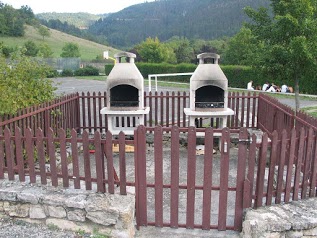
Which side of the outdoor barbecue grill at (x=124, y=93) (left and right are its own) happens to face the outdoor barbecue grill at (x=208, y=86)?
left

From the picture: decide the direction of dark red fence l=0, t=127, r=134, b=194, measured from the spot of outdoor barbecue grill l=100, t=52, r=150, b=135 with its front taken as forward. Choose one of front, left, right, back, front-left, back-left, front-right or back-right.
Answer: front

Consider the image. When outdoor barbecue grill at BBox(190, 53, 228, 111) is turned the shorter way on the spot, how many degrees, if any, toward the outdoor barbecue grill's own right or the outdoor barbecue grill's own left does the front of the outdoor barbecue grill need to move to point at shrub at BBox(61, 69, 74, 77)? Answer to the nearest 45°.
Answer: approximately 135° to the outdoor barbecue grill's own right

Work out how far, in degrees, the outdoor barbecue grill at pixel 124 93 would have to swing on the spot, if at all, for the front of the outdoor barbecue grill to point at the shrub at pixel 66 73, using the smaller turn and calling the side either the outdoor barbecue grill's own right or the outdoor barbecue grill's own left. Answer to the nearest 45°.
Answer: approximately 180°

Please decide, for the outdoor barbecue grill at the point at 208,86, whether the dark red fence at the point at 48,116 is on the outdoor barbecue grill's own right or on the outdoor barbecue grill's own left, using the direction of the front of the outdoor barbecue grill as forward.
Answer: on the outdoor barbecue grill's own right

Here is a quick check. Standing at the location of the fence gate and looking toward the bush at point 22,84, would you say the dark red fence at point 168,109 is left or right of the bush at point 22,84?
right

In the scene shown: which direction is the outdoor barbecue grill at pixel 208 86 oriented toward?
toward the camera

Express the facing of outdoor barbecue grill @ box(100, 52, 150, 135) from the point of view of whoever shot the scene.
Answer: facing the viewer

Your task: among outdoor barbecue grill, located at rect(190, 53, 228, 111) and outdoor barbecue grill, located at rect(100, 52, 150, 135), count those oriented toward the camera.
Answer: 2

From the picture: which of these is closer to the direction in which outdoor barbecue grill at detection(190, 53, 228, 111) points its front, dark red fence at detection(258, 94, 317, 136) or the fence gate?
the fence gate

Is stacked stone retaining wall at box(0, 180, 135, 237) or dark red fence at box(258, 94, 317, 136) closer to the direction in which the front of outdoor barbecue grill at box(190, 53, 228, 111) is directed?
the stacked stone retaining wall

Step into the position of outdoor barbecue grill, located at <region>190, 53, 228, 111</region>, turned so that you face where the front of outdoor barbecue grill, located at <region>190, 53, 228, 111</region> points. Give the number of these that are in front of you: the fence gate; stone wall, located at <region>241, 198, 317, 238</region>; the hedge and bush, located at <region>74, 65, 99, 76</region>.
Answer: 2
